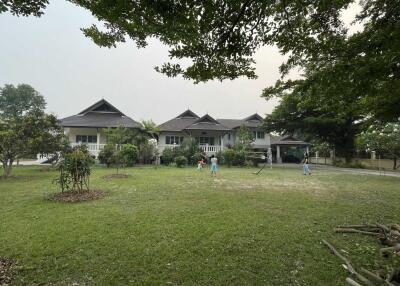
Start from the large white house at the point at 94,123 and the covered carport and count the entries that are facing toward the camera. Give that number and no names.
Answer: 2

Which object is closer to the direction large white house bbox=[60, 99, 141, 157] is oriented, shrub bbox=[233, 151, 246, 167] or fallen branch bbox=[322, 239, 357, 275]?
the fallen branch

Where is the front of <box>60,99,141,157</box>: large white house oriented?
toward the camera

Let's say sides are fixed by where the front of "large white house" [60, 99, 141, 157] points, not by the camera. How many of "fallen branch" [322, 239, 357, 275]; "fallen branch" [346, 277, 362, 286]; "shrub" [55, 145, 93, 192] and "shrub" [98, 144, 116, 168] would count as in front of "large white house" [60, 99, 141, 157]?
4

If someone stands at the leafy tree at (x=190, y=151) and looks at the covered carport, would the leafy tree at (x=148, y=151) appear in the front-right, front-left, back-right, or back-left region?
back-left

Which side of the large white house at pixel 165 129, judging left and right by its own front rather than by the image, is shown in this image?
front

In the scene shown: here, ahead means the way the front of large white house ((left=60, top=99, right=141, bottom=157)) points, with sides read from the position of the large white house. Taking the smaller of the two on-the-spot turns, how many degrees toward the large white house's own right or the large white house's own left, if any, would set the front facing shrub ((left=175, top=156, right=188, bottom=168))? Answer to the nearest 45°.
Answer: approximately 45° to the large white house's own left

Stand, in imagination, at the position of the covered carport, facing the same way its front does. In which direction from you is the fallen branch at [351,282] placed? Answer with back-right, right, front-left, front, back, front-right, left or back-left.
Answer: front

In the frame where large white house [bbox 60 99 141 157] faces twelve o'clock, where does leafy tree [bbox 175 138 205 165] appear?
The leafy tree is roughly at 10 o'clock from the large white house.

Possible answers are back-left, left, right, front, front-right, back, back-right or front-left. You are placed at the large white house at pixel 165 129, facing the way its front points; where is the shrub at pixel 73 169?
front

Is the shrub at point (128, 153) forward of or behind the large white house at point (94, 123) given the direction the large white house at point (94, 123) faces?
forward

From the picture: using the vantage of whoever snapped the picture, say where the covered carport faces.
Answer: facing the viewer

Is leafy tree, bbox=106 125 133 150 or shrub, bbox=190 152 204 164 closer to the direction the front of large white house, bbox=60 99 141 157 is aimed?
the leafy tree

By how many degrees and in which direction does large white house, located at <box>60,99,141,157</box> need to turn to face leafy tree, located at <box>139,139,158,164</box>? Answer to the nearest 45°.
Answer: approximately 45° to its left

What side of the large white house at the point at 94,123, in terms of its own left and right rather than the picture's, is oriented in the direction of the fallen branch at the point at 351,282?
front

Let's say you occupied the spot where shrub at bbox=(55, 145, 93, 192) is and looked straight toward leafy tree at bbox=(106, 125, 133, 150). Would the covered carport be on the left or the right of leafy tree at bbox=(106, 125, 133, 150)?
right
